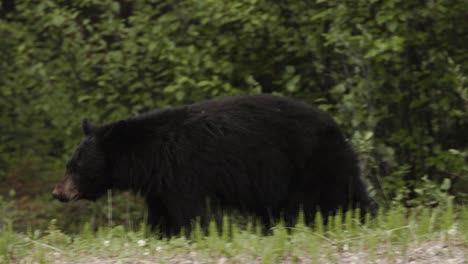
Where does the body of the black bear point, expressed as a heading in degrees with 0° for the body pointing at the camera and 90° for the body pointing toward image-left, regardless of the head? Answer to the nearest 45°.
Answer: approximately 90°

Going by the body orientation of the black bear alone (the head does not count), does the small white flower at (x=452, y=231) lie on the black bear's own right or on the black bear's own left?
on the black bear's own left

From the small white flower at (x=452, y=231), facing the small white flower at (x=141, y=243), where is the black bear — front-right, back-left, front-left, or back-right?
front-right

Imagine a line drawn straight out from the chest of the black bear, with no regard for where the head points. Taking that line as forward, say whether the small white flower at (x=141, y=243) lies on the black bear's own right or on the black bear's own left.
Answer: on the black bear's own left

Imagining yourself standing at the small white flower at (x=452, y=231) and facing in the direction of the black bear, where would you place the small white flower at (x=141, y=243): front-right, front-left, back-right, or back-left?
front-left
